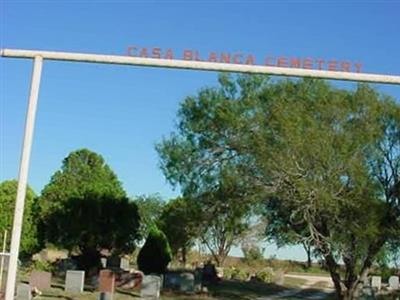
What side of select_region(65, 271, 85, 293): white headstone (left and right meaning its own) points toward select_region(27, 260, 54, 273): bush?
back

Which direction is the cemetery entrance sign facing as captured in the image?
toward the camera

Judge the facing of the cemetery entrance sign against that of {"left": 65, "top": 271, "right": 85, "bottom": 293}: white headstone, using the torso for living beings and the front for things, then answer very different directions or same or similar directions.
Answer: same or similar directions

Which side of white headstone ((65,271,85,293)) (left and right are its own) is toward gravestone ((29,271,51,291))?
right

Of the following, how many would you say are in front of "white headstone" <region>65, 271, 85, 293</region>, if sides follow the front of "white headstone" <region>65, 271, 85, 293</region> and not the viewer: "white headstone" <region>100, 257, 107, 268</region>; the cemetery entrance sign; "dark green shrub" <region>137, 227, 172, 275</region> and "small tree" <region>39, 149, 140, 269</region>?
1

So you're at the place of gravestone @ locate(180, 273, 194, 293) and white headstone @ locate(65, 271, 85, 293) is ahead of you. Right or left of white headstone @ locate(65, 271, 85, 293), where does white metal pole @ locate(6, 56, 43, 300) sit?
left

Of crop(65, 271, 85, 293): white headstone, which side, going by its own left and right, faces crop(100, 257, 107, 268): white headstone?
back

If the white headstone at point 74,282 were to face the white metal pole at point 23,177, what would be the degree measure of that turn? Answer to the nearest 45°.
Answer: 0° — it already faces it

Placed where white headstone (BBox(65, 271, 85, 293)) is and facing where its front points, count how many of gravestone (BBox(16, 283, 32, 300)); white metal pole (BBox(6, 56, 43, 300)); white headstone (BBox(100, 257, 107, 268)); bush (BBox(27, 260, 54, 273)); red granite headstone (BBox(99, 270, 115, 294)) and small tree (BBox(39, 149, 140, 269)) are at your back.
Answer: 3

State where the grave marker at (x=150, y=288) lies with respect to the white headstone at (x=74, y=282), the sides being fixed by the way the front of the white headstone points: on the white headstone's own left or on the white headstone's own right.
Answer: on the white headstone's own left

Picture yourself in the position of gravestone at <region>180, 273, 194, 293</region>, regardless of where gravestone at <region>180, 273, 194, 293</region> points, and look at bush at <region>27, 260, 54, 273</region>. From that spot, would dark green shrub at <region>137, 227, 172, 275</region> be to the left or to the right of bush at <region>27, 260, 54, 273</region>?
right

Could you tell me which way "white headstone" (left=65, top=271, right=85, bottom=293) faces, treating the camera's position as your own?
facing the viewer

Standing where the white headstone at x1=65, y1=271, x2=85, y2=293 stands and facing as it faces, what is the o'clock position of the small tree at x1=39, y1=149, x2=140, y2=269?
The small tree is roughly at 6 o'clock from the white headstone.

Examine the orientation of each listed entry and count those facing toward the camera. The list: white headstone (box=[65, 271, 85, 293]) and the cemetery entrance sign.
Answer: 2
